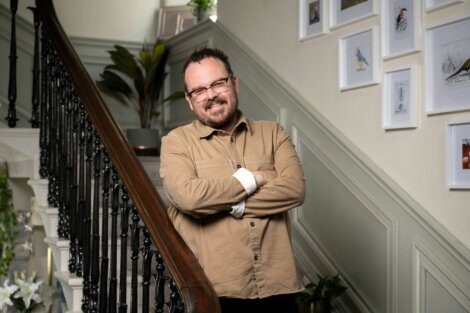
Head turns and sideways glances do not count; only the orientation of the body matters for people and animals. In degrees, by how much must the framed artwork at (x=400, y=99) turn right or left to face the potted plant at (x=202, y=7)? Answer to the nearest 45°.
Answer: approximately 90° to its right

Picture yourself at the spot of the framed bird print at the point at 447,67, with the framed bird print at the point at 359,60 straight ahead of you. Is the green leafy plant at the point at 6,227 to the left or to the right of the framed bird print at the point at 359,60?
left
